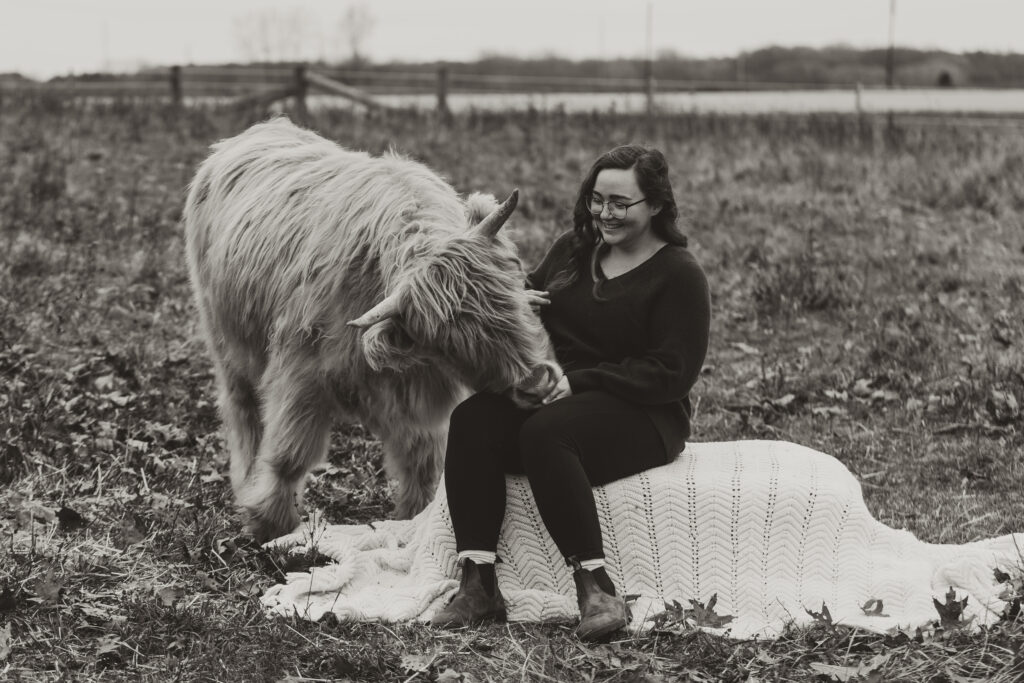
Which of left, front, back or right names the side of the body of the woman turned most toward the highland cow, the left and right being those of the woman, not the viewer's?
right

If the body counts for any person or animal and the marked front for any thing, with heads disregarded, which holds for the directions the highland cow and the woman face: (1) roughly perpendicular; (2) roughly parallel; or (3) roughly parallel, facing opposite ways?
roughly perpendicular

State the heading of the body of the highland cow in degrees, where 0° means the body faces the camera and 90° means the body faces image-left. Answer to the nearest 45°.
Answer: approximately 315°

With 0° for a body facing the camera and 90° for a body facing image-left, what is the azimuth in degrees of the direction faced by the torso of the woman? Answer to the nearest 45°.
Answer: approximately 45°

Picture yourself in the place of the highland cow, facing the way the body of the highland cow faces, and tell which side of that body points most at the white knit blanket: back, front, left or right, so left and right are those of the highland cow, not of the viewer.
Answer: front

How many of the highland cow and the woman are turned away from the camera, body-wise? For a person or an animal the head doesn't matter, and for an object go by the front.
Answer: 0

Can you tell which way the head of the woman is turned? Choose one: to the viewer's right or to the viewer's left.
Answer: to the viewer's left
